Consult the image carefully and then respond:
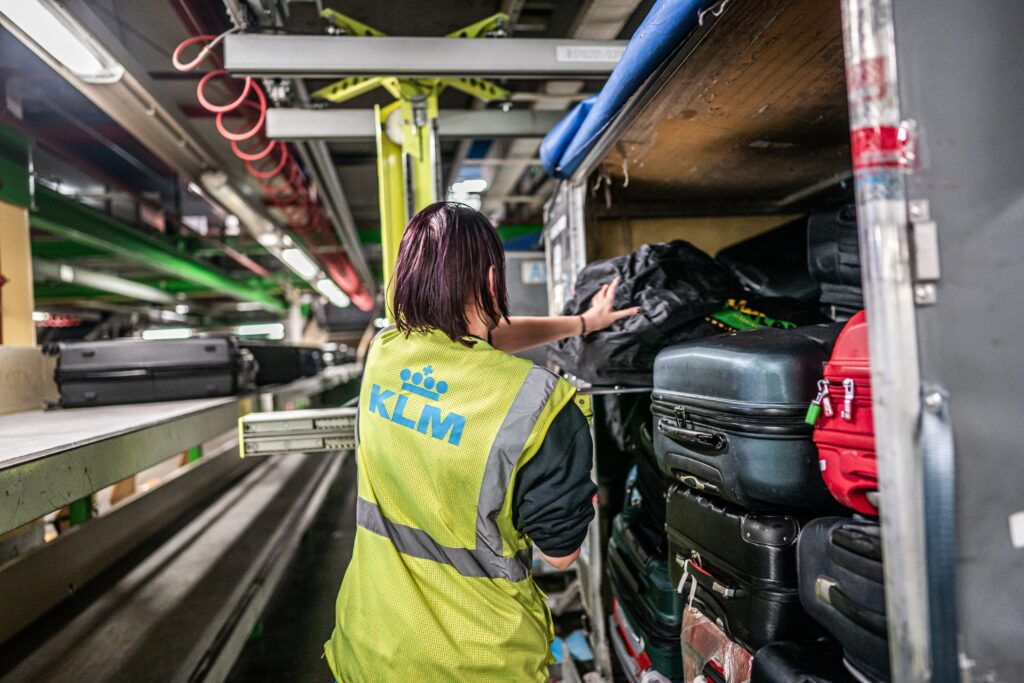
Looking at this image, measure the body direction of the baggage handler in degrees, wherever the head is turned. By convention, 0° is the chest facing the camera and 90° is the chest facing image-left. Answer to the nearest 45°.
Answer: approximately 225°

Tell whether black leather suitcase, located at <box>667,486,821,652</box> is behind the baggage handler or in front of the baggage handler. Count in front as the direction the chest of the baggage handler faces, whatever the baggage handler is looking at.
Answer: in front

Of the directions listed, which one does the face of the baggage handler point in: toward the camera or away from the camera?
away from the camera

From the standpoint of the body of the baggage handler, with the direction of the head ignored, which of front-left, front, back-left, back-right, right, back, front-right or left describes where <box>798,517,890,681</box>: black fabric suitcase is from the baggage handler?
front-right

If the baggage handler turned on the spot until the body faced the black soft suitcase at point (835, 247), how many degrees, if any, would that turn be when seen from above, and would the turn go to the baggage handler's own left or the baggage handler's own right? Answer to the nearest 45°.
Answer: approximately 45° to the baggage handler's own right

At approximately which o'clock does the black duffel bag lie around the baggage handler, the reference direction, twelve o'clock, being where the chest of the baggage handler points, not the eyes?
The black duffel bag is roughly at 12 o'clock from the baggage handler.

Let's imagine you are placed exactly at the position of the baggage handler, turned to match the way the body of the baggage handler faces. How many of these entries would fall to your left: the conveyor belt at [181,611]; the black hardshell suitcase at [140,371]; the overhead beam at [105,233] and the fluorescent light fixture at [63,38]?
4

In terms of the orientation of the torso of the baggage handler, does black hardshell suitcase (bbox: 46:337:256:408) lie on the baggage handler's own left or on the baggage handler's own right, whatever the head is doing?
on the baggage handler's own left

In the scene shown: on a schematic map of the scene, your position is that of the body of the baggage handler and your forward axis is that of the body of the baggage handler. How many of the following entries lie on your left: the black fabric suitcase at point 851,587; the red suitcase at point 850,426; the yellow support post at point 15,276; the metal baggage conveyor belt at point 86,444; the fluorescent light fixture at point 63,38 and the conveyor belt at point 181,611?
4

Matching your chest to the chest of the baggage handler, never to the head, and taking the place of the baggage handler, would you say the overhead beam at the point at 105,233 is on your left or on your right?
on your left

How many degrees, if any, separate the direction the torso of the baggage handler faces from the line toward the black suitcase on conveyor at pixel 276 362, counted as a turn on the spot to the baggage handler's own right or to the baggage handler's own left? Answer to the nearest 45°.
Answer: approximately 90° to the baggage handler's own left

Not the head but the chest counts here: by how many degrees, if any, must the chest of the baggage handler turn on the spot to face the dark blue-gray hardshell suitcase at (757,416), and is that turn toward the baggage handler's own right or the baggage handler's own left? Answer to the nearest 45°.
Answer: approximately 45° to the baggage handler's own right
